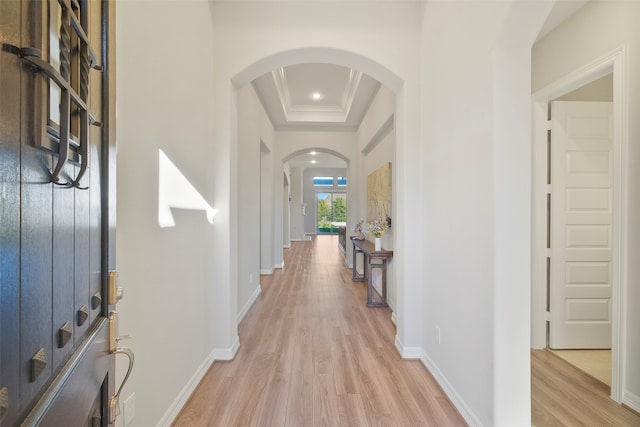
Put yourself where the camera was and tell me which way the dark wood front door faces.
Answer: facing to the right of the viewer

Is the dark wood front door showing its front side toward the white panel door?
yes

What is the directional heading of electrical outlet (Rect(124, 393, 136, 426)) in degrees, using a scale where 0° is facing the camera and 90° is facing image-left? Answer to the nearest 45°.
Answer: approximately 315°

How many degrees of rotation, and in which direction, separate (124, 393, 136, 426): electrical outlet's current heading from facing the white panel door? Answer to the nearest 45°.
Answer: approximately 45° to its left
